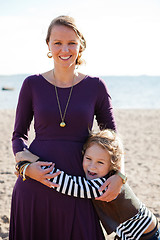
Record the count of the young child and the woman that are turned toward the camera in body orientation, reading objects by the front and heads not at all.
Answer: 1

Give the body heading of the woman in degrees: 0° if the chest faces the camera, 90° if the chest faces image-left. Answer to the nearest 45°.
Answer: approximately 0°

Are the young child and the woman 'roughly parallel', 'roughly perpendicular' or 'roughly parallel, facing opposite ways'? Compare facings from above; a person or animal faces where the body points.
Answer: roughly perpendicular

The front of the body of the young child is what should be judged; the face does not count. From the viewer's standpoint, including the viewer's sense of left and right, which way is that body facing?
facing to the left of the viewer
